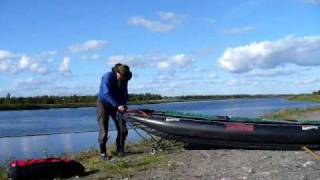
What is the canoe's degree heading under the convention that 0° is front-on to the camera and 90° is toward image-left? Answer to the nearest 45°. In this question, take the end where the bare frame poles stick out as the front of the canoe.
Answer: approximately 90°

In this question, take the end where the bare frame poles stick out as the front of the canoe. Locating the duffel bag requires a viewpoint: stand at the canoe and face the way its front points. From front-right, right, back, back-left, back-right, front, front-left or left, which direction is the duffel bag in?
front-left

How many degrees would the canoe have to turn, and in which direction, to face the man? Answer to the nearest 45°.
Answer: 0° — it already faces them

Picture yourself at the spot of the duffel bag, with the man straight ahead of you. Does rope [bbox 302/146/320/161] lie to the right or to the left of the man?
right
